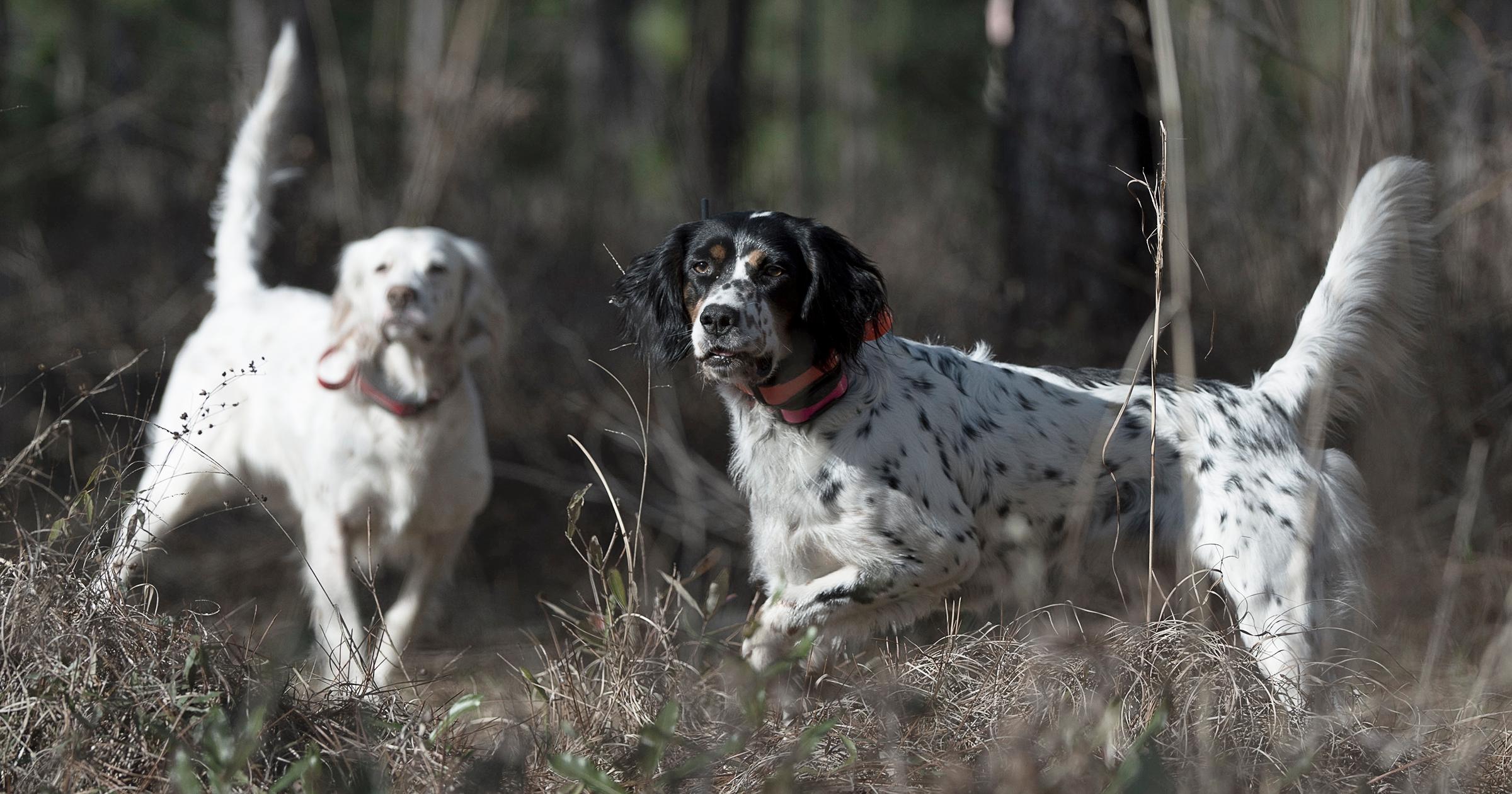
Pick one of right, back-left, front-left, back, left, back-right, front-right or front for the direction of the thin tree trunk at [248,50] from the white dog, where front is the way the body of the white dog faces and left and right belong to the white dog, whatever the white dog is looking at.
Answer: back-left

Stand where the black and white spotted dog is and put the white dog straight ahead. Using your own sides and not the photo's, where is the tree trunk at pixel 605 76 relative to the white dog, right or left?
right

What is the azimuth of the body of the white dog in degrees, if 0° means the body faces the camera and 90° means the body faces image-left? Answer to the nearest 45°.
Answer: approximately 315°

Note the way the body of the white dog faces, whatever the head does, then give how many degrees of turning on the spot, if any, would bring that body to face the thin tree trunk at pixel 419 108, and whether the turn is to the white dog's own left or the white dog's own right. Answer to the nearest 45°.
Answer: approximately 135° to the white dog's own left

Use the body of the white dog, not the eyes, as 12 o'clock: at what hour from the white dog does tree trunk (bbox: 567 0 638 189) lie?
The tree trunk is roughly at 8 o'clock from the white dog.

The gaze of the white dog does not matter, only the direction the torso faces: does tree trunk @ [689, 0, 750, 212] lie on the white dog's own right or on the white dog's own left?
on the white dog's own left

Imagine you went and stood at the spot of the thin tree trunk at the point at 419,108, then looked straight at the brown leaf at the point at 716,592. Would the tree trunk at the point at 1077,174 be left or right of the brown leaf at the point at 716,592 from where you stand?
left

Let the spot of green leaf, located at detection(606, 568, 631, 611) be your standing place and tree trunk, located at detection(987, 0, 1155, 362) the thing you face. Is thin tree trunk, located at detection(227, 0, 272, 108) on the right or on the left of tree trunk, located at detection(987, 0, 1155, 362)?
left

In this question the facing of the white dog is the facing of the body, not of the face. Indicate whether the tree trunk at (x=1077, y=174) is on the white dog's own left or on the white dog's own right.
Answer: on the white dog's own left
